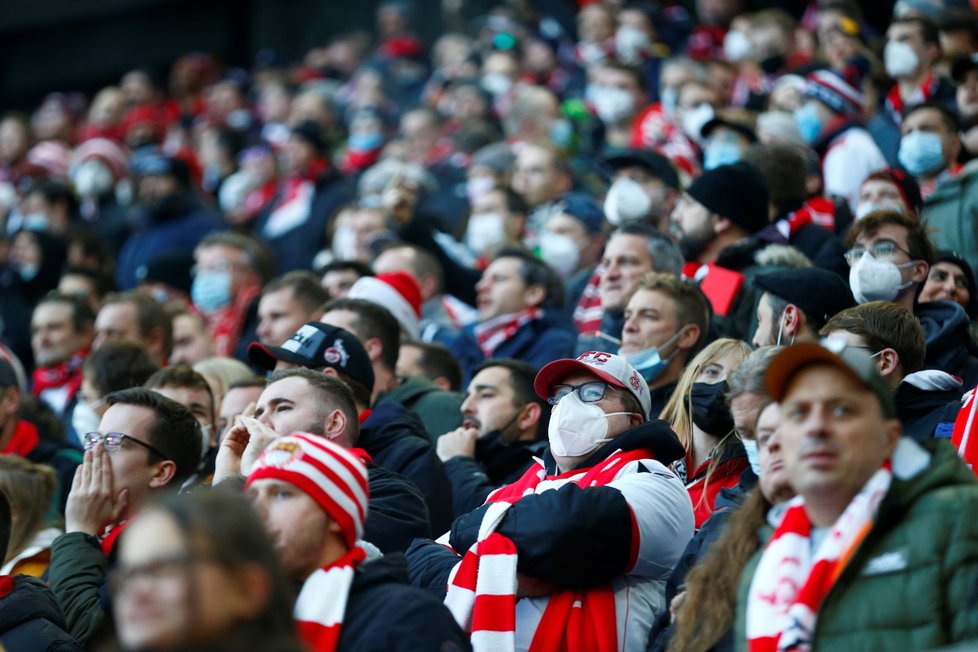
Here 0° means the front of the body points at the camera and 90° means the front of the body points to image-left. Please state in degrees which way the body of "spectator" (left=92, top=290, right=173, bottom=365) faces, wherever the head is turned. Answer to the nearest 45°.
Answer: approximately 45°

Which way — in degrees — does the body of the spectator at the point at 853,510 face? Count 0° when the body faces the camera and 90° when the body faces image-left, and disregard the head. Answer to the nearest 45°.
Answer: approximately 45°
